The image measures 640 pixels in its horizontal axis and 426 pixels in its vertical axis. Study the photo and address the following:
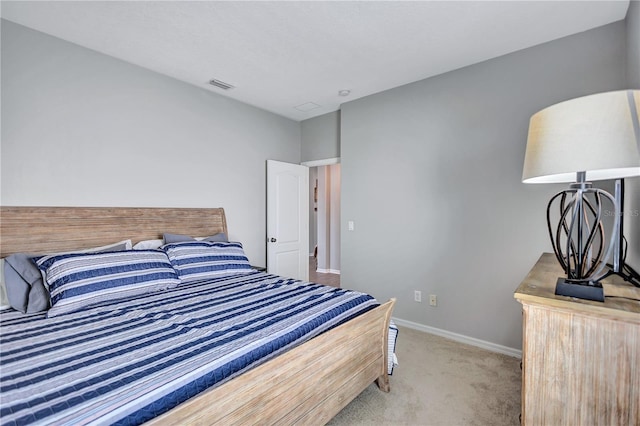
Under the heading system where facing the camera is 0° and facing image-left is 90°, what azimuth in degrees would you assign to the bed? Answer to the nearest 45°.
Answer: approximately 315°

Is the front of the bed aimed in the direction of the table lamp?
yes

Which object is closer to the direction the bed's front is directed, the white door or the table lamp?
the table lamp

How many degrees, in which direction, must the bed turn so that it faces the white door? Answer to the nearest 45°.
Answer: approximately 90° to its left

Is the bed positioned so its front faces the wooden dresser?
yes

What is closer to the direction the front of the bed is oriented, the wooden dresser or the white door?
the wooden dresser
